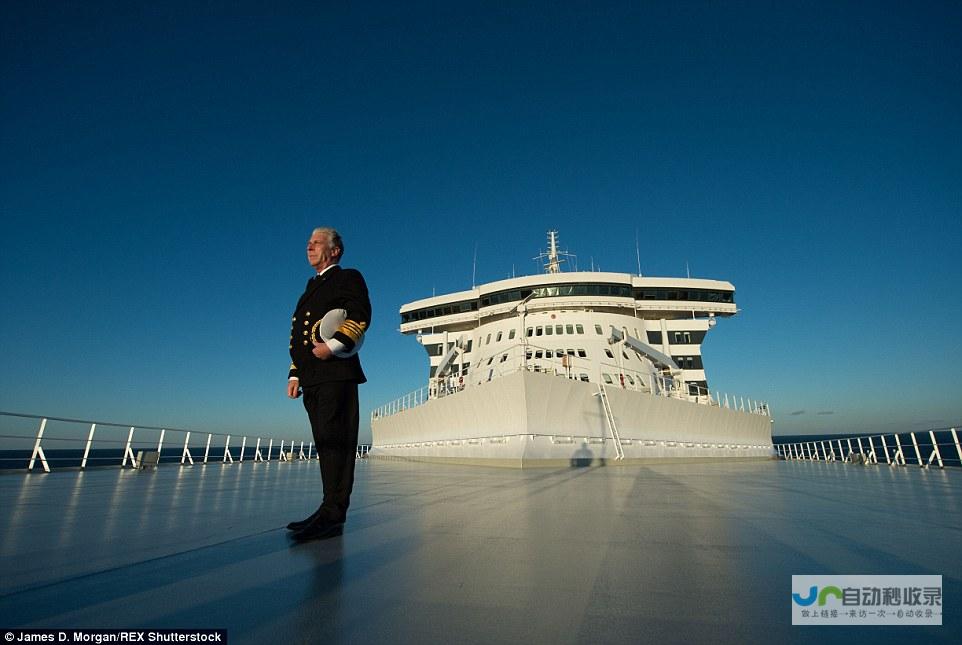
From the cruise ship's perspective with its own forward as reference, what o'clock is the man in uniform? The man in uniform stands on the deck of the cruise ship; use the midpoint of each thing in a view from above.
The man in uniform is roughly at 12 o'clock from the cruise ship.

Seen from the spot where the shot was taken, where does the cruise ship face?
facing the viewer
